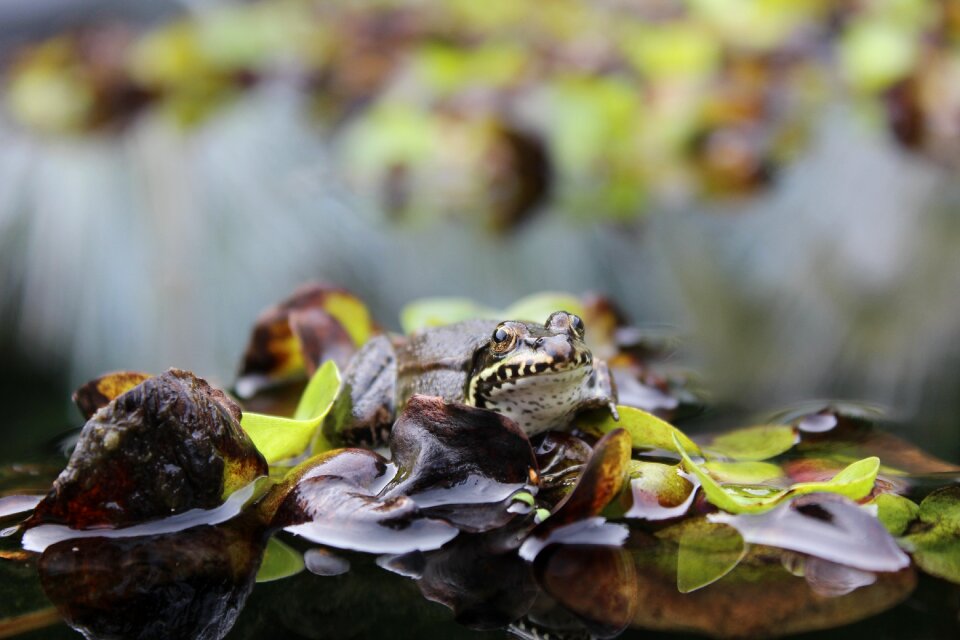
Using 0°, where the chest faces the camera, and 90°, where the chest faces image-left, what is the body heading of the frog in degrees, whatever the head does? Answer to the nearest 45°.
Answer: approximately 315°

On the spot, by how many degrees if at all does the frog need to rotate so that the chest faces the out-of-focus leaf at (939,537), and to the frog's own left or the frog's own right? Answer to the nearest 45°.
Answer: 0° — it already faces it
